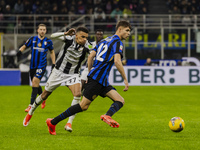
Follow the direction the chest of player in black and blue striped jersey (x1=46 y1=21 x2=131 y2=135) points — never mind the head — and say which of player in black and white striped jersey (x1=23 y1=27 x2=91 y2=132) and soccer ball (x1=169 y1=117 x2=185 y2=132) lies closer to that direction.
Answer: the soccer ball

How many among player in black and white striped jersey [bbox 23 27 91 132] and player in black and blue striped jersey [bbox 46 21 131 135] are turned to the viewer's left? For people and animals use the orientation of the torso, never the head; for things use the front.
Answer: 0

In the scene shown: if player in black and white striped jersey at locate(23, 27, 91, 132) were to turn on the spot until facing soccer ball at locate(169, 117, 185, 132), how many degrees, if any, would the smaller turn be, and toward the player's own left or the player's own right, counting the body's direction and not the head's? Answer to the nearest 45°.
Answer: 0° — they already face it

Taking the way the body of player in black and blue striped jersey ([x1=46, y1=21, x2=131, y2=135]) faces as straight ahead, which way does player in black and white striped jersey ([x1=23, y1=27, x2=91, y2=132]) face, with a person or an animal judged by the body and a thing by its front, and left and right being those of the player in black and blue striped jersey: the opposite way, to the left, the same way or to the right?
to the right

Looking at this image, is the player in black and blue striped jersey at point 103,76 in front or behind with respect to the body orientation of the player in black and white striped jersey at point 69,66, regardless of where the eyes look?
in front

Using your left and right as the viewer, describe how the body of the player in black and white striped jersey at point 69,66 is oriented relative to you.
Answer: facing the viewer and to the right of the viewer

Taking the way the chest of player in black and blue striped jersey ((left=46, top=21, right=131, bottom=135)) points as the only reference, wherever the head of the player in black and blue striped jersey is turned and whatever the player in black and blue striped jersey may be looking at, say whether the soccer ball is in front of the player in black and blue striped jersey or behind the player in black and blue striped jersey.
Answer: in front
